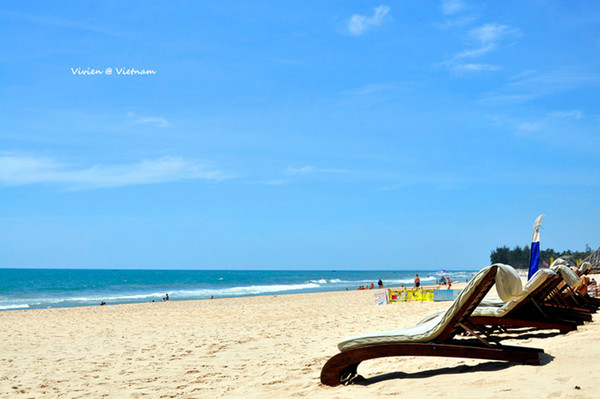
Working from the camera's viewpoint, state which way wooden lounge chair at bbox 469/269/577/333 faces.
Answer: facing to the left of the viewer

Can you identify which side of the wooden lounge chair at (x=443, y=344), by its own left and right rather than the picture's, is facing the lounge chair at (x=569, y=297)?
right

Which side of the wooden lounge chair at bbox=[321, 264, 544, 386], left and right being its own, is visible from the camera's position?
left

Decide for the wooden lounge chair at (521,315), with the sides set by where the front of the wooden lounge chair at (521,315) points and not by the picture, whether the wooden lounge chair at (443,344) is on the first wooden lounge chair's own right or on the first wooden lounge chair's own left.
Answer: on the first wooden lounge chair's own left

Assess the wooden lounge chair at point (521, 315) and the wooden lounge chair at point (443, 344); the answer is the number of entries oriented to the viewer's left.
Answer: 2

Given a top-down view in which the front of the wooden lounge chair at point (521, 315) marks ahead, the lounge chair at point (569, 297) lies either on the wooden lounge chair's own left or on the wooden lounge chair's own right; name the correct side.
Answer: on the wooden lounge chair's own right
